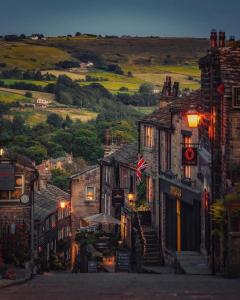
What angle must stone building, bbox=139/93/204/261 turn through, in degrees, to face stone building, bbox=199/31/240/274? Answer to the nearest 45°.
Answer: approximately 45° to its left

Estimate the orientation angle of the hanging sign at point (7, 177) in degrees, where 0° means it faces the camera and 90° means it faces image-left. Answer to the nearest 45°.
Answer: approximately 0°

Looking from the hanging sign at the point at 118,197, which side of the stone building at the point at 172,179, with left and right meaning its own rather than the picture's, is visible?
right

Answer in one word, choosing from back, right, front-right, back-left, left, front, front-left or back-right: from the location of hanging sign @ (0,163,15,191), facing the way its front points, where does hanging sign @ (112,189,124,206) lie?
left

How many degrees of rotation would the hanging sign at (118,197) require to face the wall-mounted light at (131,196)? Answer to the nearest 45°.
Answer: approximately 45° to its left

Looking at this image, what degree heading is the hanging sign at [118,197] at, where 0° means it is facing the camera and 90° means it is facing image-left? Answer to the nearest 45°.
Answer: approximately 0°

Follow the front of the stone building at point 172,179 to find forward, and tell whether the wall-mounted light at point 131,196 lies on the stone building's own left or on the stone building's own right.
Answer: on the stone building's own right

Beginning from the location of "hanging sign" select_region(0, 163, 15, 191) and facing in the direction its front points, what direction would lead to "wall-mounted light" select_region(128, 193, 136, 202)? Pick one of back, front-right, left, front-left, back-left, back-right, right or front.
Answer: left
